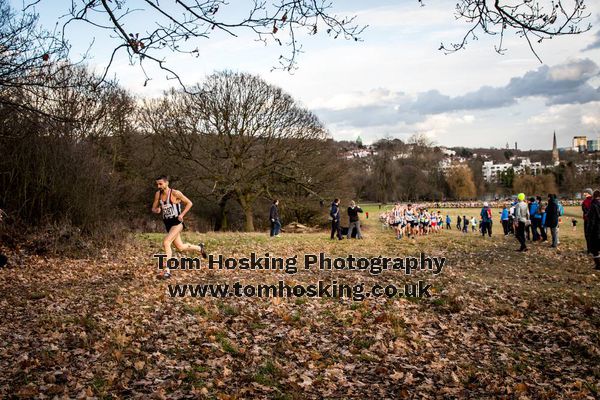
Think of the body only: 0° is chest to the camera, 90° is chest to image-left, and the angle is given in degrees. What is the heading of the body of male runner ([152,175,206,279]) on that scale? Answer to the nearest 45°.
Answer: approximately 45°

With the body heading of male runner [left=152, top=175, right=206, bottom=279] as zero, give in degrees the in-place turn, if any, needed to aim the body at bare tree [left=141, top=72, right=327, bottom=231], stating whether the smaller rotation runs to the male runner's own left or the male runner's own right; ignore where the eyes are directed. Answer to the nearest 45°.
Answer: approximately 135° to the male runner's own right

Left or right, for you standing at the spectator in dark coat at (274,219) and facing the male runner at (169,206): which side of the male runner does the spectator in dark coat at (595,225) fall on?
left

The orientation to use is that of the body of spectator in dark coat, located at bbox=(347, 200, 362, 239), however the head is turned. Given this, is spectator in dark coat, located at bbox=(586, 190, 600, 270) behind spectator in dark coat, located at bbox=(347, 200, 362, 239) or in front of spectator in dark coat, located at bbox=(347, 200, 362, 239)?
in front

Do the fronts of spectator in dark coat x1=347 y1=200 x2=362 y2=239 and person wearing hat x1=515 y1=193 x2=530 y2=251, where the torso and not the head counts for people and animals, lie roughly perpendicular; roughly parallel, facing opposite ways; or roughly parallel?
roughly perpendicular

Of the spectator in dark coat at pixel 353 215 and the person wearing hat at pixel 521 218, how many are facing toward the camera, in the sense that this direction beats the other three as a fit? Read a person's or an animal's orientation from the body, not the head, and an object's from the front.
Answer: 1

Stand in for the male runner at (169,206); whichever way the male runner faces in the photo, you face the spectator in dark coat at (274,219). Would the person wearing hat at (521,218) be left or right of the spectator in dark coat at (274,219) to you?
right
